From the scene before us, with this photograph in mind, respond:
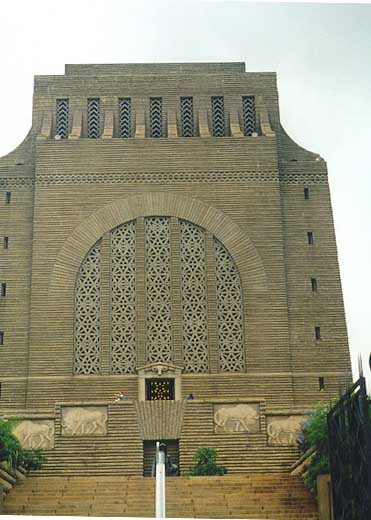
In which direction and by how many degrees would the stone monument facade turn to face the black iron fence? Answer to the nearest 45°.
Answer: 0° — it already faces it

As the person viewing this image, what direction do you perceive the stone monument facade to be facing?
facing the viewer

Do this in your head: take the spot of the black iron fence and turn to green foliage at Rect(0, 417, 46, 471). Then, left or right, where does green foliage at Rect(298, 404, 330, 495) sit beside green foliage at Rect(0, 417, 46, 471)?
right
